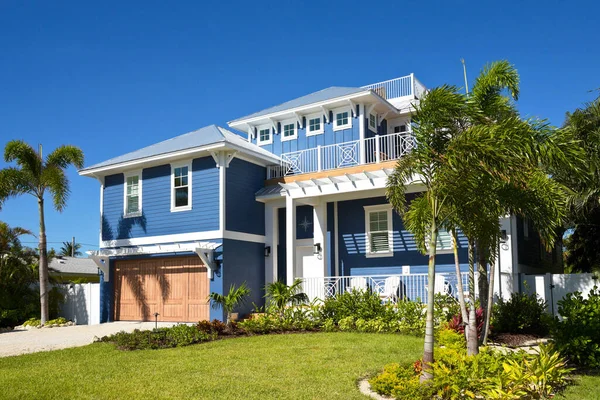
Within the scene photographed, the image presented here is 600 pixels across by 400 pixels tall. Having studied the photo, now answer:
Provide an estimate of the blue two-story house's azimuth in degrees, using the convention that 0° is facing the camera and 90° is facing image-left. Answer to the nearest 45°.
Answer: approximately 45°

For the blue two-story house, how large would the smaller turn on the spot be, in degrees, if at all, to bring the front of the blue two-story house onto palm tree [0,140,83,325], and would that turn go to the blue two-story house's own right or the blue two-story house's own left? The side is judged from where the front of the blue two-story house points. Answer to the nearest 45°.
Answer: approximately 45° to the blue two-story house's own right

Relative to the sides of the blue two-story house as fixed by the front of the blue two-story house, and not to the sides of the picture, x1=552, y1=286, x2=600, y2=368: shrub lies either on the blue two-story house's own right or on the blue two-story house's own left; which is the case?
on the blue two-story house's own left

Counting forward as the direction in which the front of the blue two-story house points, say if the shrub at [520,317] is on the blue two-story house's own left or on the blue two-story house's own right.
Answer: on the blue two-story house's own left

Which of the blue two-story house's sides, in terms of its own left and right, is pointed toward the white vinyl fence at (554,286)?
left
